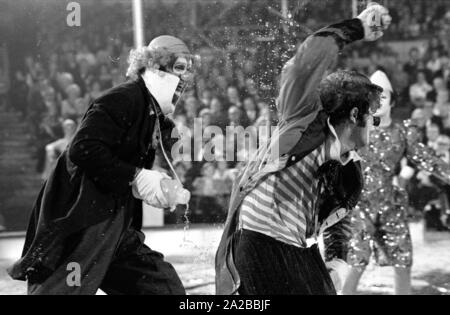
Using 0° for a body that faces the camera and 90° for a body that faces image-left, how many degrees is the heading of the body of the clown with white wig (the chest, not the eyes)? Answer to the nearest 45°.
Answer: approximately 270°
